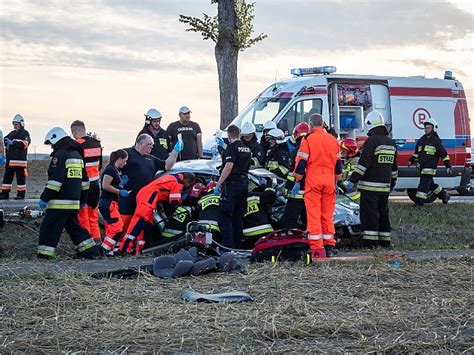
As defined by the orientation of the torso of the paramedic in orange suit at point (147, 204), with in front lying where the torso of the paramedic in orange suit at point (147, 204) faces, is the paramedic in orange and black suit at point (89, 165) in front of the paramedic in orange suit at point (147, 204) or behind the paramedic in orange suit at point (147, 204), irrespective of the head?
behind

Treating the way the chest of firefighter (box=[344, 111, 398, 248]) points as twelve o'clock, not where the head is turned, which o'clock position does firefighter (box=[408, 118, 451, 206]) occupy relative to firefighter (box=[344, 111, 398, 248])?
firefighter (box=[408, 118, 451, 206]) is roughly at 2 o'clock from firefighter (box=[344, 111, 398, 248]).

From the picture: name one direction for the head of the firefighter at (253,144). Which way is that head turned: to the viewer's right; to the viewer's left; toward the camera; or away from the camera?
toward the camera

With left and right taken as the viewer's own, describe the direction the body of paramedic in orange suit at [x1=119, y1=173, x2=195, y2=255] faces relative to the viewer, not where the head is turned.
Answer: facing to the right of the viewer

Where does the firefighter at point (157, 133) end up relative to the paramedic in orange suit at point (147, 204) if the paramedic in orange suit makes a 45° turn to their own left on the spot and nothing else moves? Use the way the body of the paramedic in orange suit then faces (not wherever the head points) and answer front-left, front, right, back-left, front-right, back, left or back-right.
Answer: front-left

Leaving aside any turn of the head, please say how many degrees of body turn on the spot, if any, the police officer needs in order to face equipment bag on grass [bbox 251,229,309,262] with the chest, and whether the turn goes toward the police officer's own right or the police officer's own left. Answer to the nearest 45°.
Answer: approximately 180°

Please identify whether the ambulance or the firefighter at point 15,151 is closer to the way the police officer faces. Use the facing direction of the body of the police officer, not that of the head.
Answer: the firefighter

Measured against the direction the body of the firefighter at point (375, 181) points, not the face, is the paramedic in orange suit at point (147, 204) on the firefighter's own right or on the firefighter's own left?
on the firefighter's own left

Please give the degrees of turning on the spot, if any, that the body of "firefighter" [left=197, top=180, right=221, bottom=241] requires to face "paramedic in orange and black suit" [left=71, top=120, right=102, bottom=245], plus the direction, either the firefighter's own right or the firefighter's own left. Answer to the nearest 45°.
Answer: approximately 90° to the firefighter's own left

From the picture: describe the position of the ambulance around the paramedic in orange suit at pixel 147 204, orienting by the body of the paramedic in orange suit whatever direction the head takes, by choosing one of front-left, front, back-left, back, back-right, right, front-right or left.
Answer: front-left

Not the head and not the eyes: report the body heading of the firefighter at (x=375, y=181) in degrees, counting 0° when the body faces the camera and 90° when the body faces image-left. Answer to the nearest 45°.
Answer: approximately 135°

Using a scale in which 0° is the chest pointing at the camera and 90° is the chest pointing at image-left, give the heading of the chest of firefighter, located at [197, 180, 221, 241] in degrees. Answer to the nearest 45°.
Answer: approximately 180°

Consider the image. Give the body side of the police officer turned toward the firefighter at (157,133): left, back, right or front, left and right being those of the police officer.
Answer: front

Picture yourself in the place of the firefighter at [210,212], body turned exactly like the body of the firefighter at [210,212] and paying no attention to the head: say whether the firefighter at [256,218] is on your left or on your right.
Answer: on your right

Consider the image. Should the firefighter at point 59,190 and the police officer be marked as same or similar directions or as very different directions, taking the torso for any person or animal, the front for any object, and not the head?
same or similar directions

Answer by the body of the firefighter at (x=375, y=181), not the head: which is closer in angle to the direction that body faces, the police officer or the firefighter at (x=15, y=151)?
the firefighter

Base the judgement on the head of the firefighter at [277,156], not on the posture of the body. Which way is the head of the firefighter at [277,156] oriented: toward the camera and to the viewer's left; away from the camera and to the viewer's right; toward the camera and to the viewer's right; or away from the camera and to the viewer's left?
toward the camera and to the viewer's left
